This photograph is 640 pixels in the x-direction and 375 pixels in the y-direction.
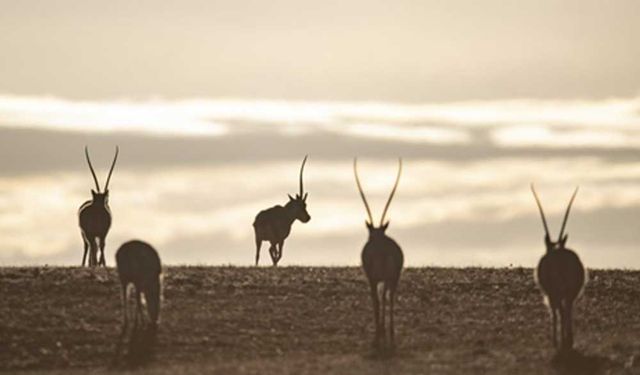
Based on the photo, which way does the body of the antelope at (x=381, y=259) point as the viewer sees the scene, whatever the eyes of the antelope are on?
away from the camera

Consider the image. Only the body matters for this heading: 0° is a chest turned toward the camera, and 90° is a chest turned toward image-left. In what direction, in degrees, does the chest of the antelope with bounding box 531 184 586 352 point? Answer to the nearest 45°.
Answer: approximately 180°

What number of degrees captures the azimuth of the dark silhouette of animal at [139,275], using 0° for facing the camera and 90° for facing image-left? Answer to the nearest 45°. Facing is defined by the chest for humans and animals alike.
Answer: approximately 180°

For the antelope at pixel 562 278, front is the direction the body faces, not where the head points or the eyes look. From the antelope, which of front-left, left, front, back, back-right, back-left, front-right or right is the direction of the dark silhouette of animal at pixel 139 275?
left

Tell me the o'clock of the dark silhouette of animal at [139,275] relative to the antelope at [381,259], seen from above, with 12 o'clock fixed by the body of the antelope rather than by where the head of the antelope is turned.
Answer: The dark silhouette of animal is roughly at 9 o'clock from the antelope.

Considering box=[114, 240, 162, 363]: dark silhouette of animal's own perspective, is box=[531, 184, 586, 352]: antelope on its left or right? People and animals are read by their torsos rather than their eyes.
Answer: on its right

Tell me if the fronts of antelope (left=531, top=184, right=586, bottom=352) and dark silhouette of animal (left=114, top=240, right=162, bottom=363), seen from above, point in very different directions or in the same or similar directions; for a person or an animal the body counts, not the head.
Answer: same or similar directions

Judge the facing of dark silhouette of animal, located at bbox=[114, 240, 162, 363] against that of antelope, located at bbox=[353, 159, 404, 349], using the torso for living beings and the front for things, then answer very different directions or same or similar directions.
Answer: same or similar directions

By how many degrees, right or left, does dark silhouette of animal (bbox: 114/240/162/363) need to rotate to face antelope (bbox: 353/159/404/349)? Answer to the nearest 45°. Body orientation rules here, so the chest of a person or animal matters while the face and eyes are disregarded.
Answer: approximately 90° to its right

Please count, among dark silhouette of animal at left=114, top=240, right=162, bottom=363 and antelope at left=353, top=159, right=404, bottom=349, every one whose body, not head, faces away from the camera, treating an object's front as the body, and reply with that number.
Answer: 2
